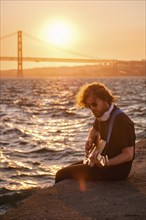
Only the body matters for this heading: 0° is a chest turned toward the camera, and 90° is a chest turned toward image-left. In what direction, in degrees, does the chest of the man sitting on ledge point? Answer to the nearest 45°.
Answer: approximately 45°
